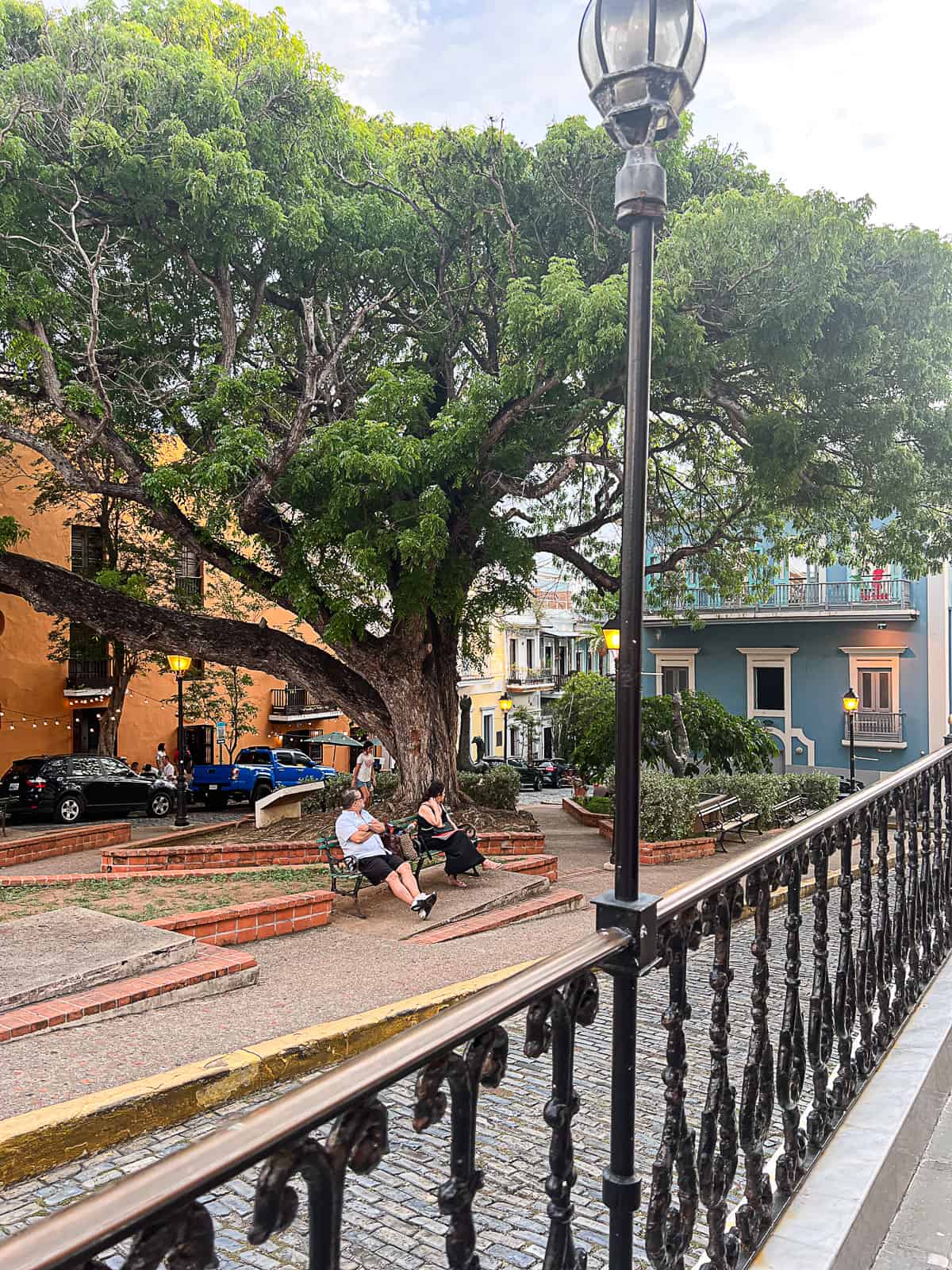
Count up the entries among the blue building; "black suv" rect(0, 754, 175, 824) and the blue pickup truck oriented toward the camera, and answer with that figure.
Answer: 1

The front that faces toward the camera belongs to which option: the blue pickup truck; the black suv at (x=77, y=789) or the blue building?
the blue building

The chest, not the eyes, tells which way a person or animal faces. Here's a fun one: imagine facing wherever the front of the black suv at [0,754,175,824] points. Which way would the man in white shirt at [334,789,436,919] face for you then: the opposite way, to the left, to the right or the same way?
to the right

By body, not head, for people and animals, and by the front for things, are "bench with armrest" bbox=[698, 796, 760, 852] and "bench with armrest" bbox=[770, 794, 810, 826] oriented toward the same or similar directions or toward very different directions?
same or similar directions

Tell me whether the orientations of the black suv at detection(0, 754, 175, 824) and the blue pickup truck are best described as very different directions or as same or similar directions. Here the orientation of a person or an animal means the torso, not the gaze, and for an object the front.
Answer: same or similar directions

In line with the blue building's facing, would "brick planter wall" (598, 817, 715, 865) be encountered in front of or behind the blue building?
in front

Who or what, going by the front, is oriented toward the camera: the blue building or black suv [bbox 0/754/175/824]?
the blue building

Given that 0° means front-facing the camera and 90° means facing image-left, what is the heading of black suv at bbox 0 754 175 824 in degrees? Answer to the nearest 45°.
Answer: approximately 225°

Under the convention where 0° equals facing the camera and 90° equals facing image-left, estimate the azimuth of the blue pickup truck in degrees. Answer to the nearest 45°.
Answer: approximately 225°

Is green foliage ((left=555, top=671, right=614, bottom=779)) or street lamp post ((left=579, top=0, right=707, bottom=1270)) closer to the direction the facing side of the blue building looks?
the street lamp post

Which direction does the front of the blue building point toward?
toward the camera

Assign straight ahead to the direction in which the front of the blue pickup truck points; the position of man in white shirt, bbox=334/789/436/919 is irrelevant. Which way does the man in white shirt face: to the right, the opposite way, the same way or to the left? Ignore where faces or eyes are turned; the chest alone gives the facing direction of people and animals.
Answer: to the right
